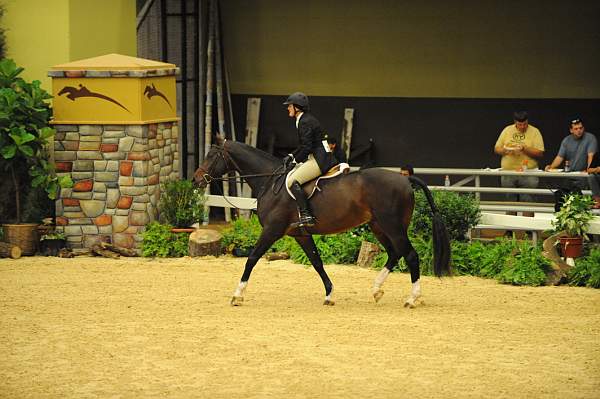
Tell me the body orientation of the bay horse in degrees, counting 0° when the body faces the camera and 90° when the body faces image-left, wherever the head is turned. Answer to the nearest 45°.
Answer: approximately 90°

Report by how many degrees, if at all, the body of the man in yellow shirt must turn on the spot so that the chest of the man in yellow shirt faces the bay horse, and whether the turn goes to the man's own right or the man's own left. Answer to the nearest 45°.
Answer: approximately 45° to the man's own right

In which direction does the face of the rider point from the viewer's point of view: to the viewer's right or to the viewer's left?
to the viewer's left

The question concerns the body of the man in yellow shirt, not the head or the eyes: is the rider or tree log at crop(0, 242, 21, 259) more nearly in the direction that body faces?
the rider

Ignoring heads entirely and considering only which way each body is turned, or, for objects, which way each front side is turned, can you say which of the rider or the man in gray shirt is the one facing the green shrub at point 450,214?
the man in gray shirt

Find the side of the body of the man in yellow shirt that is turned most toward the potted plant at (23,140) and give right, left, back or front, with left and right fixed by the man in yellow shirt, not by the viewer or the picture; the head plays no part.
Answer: right

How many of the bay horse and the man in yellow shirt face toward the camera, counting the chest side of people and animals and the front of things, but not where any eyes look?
1

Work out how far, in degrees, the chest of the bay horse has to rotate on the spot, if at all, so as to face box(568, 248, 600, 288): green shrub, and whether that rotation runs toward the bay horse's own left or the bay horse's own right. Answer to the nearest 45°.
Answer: approximately 180°

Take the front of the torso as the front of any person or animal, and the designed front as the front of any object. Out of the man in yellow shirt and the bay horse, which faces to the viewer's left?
the bay horse

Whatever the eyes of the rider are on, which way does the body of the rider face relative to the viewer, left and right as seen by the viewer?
facing to the left of the viewer
